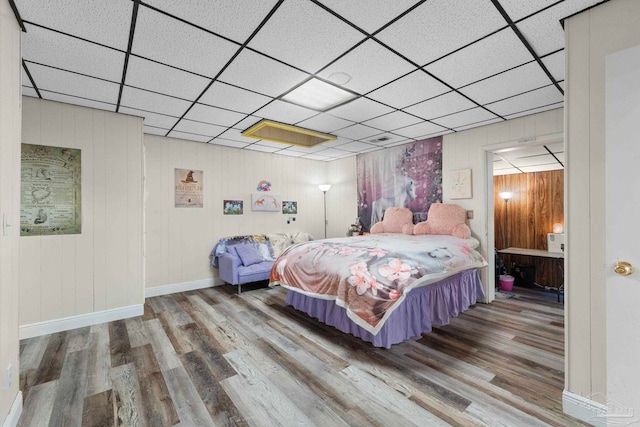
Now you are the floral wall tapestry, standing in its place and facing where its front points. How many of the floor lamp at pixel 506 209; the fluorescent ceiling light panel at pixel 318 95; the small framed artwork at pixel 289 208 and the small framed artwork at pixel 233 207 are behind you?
1

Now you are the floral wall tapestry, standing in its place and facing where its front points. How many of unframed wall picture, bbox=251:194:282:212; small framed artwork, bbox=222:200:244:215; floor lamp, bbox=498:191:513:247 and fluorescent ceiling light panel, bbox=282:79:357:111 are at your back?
1

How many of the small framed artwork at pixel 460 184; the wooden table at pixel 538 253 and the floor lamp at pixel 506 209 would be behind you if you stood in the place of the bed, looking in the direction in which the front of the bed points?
3

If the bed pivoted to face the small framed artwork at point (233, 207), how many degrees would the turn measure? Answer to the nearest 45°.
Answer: approximately 90° to its right

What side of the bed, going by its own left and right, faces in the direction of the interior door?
left

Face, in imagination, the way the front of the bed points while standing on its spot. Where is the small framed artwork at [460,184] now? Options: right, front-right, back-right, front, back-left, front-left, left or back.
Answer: back

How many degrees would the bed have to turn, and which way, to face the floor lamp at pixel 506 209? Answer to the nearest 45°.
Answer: approximately 180°

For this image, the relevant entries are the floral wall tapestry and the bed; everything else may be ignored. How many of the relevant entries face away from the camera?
0

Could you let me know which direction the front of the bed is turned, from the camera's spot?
facing the viewer and to the left of the viewer

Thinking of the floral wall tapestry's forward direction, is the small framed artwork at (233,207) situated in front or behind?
in front

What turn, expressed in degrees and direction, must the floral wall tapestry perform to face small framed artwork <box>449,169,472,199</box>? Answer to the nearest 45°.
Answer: approximately 90° to its left

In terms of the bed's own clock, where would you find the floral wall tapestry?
The floral wall tapestry is roughly at 5 o'clock from the bed.

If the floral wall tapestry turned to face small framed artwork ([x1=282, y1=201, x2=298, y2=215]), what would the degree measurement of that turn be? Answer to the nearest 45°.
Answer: approximately 45° to its right

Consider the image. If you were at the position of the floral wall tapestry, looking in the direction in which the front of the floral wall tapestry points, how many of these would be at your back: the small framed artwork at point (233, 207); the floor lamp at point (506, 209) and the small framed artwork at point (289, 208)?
1
